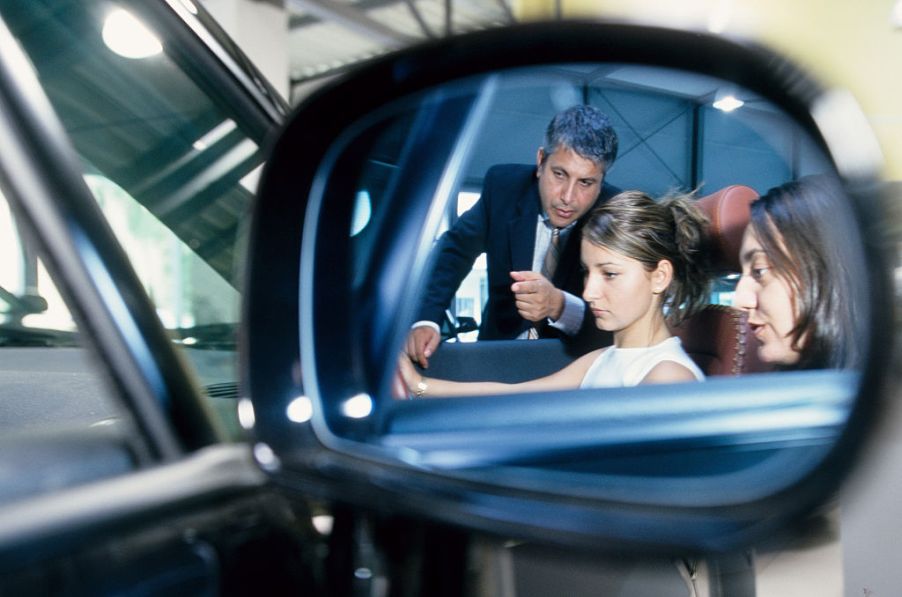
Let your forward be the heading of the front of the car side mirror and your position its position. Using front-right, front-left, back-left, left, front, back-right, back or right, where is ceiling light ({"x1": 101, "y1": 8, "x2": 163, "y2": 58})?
back-right

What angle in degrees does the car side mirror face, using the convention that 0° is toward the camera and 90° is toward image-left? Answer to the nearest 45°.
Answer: approximately 0°
